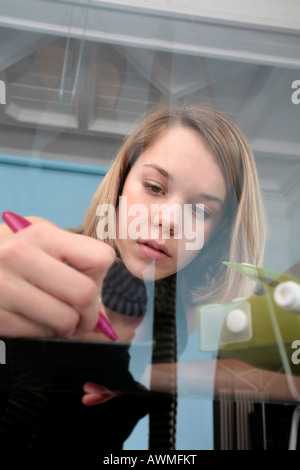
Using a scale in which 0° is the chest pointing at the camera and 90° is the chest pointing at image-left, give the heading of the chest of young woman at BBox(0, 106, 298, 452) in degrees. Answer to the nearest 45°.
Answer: approximately 0°
